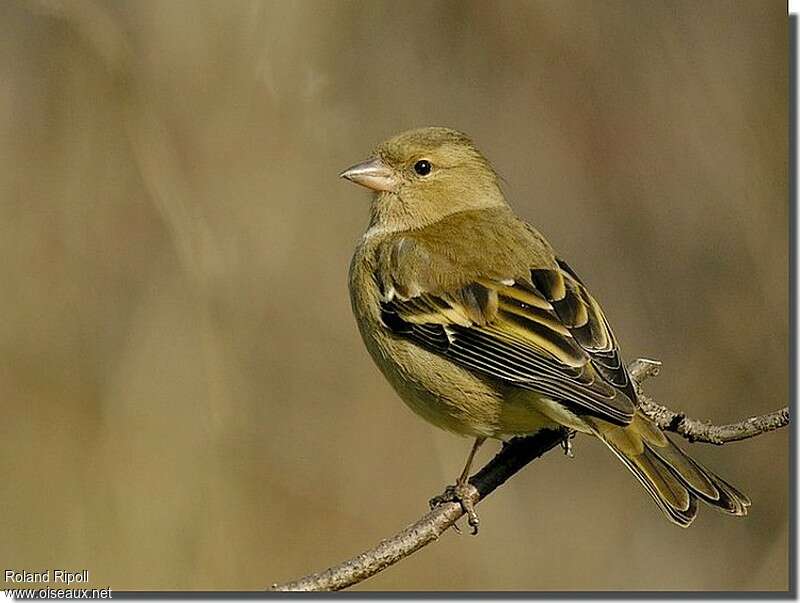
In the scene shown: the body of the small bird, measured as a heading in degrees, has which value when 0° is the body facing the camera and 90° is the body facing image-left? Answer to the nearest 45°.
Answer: approximately 90°
